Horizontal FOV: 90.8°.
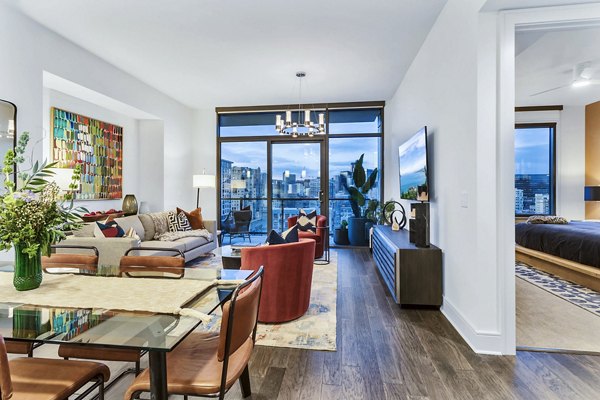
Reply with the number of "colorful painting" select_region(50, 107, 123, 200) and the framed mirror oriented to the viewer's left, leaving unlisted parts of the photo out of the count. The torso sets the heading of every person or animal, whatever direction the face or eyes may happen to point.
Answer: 0

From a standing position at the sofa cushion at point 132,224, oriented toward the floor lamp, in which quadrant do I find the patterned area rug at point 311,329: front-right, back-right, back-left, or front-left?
back-right

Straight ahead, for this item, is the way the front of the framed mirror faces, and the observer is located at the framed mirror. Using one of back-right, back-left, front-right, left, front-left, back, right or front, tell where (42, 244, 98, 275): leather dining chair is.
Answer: front-right

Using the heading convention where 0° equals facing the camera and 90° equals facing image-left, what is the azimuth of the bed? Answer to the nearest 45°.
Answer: approximately 45°

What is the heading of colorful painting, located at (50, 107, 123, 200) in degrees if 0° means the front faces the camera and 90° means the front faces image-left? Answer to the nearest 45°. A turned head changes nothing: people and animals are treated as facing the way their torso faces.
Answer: approximately 315°

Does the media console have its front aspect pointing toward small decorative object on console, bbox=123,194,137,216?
yes

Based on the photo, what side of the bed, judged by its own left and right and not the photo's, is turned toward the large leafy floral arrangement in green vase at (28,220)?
front

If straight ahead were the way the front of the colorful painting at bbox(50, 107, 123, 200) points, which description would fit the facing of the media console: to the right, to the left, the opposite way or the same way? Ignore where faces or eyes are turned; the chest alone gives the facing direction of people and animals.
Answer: the opposite way

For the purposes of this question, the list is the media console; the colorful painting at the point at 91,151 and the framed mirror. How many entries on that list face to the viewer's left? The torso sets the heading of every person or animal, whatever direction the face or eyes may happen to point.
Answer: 1

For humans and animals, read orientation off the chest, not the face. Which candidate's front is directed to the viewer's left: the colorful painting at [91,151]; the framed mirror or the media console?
the media console

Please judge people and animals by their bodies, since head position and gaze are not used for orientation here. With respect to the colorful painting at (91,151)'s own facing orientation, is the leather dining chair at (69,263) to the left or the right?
on its right

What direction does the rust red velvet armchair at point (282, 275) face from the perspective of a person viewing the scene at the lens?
facing away from the viewer and to the left of the viewer

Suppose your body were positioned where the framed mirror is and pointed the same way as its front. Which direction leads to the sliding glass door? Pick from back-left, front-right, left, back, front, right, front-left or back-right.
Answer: front-left

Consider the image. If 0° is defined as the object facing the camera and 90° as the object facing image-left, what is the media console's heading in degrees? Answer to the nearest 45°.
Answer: approximately 90°

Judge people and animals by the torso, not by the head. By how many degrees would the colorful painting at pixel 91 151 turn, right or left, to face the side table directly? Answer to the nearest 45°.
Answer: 0° — it already faces it

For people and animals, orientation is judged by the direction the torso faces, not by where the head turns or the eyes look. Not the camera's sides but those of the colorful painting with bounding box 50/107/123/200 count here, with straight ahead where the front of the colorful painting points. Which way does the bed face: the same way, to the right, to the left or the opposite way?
the opposite way
